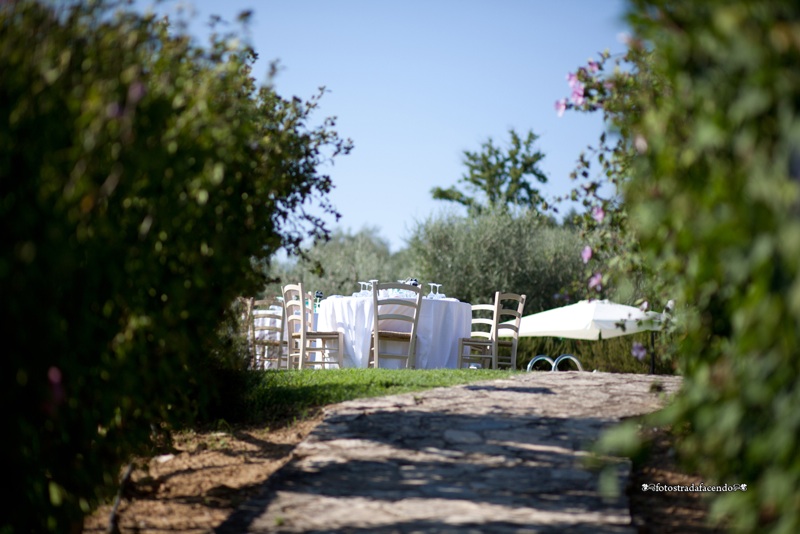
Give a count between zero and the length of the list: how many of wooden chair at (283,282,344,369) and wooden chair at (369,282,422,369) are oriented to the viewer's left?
0

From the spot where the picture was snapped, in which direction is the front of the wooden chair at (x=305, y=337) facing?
facing away from the viewer and to the right of the viewer

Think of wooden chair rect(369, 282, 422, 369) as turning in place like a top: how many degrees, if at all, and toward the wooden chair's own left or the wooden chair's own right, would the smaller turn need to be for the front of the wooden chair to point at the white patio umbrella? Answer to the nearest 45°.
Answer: approximately 45° to the wooden chair's own right

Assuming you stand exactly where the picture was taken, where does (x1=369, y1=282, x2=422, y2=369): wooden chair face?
facing away from the viewer

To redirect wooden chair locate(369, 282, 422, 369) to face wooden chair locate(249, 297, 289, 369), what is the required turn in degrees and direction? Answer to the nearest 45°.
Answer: approximately 45° to its left

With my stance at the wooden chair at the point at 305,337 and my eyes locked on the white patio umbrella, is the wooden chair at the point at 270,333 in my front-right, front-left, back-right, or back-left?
back-left

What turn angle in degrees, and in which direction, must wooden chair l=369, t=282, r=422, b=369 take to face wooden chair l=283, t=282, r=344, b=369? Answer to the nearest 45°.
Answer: approximately 45° to its left

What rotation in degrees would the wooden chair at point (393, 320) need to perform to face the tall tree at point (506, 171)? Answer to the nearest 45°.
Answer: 0° — it already faces it

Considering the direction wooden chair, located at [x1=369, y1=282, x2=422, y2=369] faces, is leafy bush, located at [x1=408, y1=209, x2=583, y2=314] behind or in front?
in front
